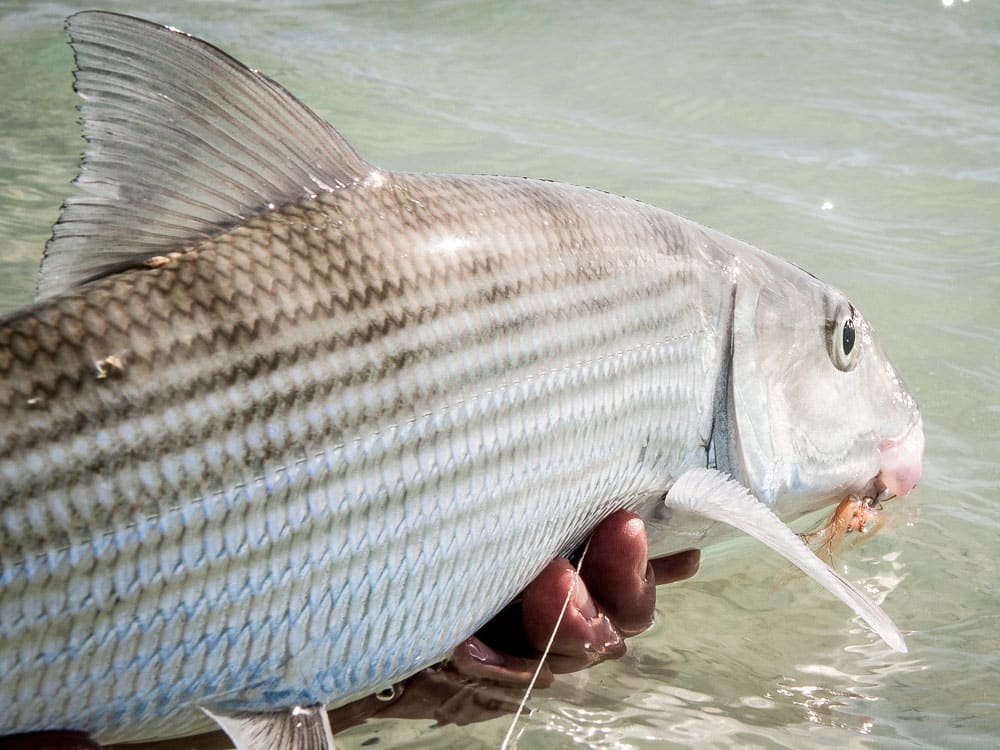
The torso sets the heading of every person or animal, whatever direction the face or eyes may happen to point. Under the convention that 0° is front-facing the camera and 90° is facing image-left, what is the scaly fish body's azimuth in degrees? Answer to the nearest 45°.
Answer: approximately 270°
